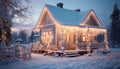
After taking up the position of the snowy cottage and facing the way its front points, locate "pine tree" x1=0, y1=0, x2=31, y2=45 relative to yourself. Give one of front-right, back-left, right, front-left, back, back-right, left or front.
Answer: right
